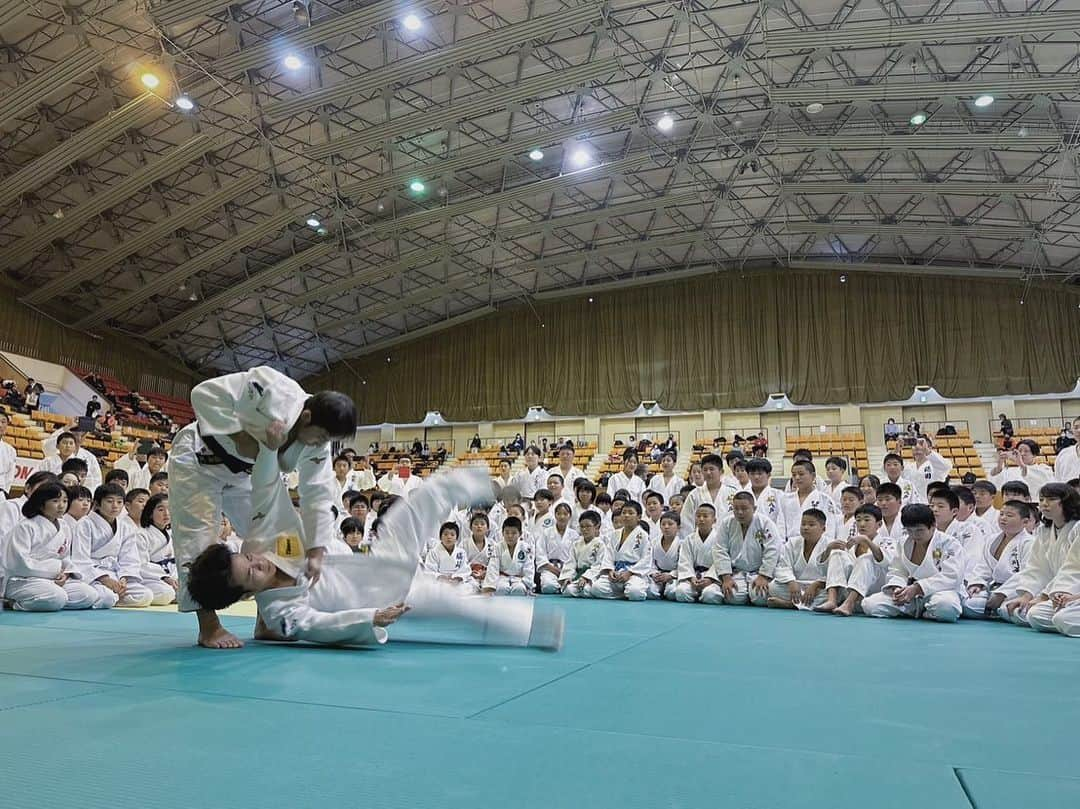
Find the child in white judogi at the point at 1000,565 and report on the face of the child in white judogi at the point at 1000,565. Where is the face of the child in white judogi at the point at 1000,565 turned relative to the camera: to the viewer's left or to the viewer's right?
to the viewer's left

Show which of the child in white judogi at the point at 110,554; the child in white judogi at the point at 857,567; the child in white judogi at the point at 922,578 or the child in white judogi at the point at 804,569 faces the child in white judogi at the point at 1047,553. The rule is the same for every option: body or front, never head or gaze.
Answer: the child in white judogi at the point at 110,554

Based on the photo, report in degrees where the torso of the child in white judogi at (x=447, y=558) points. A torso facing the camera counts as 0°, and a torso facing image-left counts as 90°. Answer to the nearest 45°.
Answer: approximately 0°

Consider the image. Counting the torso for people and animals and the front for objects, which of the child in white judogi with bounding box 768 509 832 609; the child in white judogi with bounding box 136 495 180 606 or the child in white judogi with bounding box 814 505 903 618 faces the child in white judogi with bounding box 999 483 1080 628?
the child in white judogi with bounding box 136 495 180 606

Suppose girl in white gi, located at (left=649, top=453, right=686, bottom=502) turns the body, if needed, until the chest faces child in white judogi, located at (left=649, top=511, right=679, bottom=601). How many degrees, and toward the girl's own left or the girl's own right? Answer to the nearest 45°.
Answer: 0° — they already face them

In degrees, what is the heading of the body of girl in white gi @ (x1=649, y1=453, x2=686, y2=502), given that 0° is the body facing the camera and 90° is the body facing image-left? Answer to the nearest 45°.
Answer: approximately 0°

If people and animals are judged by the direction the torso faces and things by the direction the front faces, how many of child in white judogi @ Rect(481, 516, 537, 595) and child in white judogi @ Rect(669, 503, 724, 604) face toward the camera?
2

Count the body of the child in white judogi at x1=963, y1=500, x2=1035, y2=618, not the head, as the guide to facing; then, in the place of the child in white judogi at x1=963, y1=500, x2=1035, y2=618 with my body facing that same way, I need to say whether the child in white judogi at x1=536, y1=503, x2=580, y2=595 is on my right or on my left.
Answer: on my right

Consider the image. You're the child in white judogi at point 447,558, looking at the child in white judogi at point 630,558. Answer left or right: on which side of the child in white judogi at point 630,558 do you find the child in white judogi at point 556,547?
left
